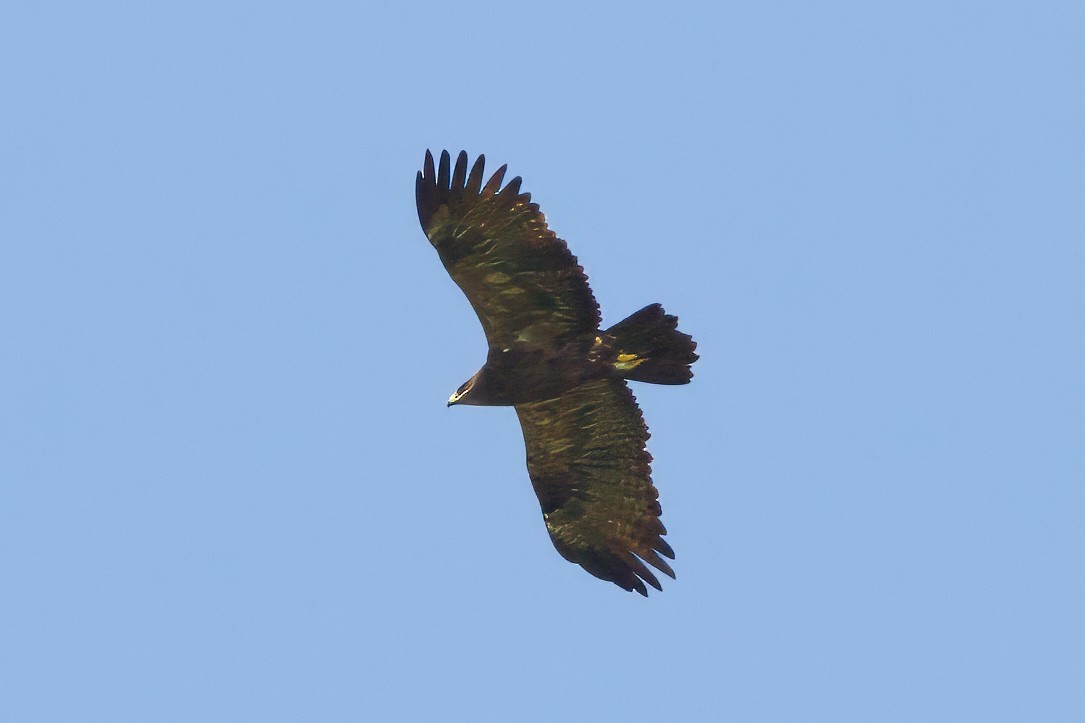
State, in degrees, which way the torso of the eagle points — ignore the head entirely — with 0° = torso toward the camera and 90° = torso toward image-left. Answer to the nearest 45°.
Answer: approximately 90°
